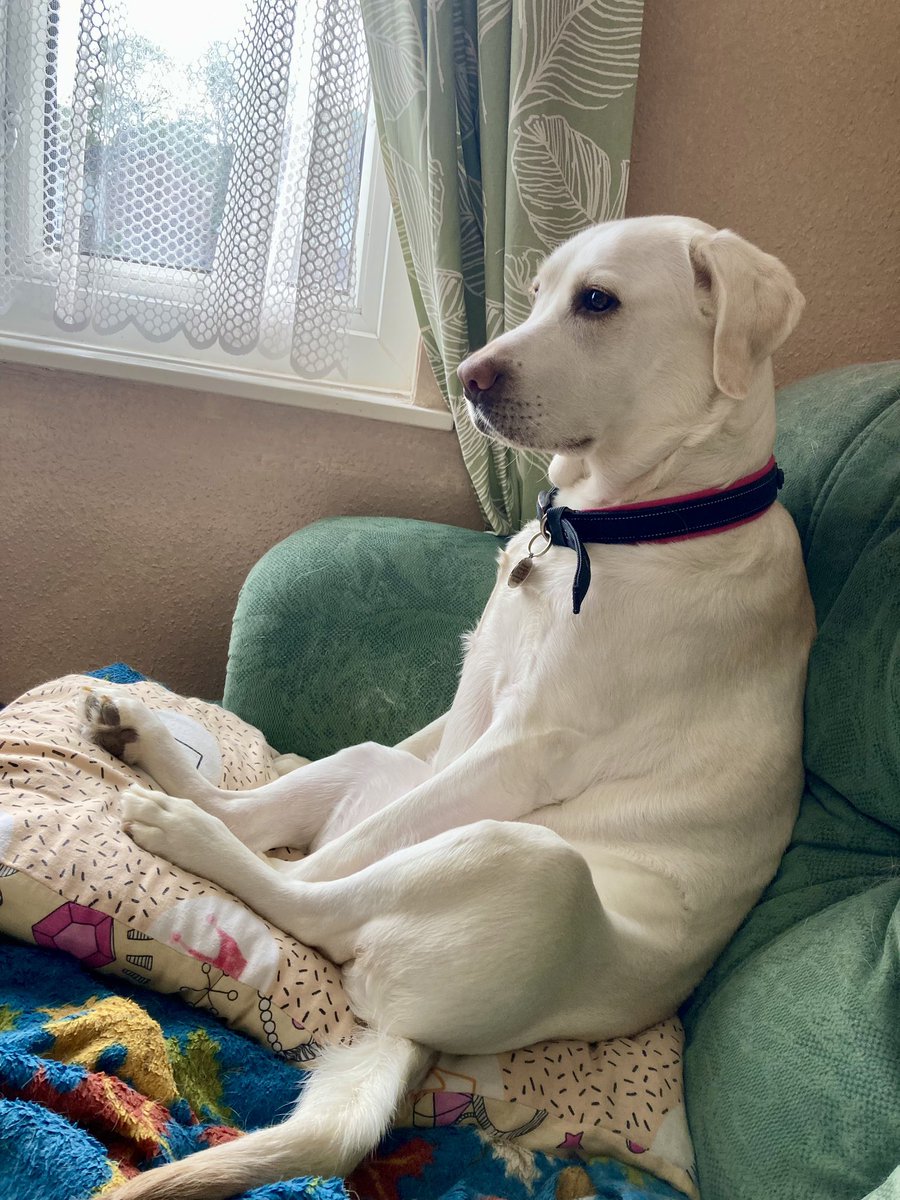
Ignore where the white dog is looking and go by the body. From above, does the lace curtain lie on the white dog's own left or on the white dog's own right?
on the white dog's own right

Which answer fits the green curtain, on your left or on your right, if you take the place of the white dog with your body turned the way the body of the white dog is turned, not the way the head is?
on your right

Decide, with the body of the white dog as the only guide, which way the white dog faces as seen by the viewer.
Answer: to the viewer's left
